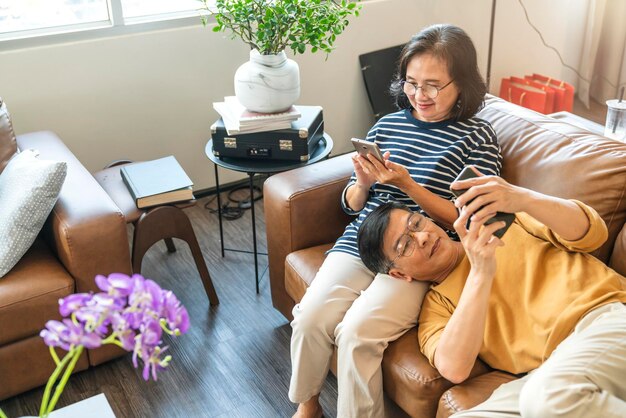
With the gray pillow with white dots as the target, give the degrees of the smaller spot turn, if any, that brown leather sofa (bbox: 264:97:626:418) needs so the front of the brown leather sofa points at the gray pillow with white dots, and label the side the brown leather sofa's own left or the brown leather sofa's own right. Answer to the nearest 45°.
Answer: approximately 45° to the brown leather sofa's own right

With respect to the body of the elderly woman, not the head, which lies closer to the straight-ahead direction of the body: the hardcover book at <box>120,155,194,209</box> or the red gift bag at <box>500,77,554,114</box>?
the hardcover book

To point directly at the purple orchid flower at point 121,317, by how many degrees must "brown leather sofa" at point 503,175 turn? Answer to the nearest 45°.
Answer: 0° — it already faces it

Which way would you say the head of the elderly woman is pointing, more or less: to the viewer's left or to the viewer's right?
to the viewer's left

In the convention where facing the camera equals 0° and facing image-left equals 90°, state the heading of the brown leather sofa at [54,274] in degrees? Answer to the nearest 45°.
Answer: approximately 315°

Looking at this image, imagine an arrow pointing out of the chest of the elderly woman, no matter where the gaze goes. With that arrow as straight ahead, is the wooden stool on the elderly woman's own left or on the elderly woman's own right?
on the elderly woman's own right
